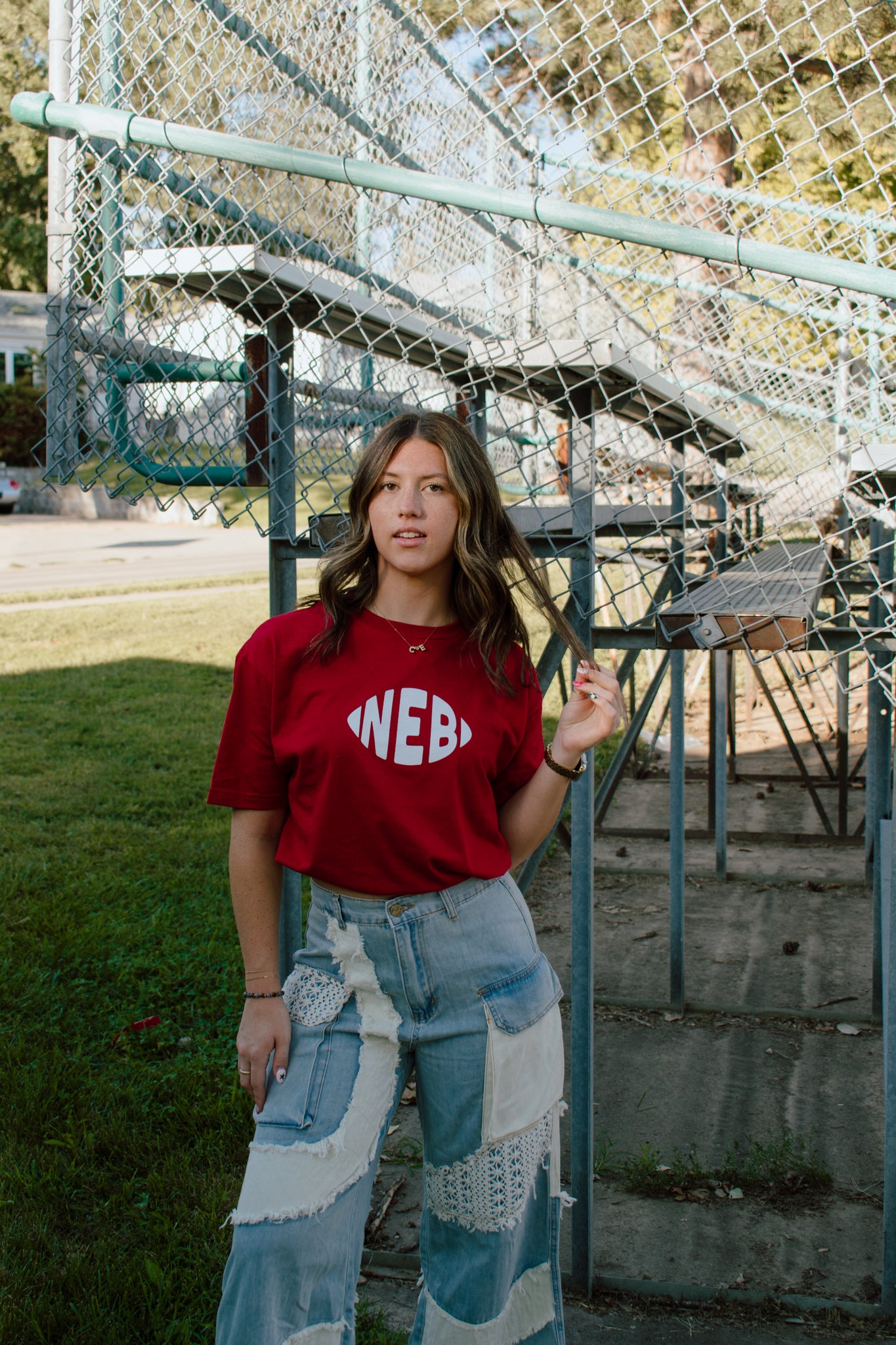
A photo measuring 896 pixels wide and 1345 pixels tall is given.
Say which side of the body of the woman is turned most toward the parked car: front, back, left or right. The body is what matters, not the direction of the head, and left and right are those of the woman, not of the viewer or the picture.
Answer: back

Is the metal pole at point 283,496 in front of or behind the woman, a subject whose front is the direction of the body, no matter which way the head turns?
behind

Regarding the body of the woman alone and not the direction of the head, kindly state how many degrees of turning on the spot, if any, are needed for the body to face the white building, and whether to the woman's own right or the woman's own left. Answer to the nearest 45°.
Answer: approximately 180°

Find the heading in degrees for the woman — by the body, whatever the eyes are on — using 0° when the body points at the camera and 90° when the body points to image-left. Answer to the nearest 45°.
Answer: approximately 0°

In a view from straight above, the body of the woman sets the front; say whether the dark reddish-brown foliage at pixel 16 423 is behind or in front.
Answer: behind
